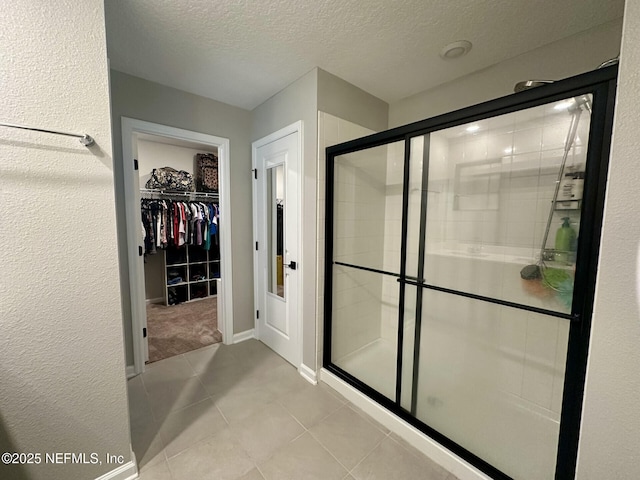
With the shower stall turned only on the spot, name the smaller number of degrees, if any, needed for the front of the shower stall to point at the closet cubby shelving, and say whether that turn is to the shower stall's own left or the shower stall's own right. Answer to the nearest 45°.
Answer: approximately 45° to the shower stall's own right

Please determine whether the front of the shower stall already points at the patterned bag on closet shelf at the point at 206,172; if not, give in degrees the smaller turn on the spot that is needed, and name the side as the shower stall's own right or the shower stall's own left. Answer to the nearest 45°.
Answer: approximately 45° to the shower stall's own right

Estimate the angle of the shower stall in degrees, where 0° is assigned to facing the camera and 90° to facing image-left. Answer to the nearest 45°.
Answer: approximately 45°

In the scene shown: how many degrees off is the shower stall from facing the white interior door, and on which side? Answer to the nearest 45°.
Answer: approximately 45° to its right
